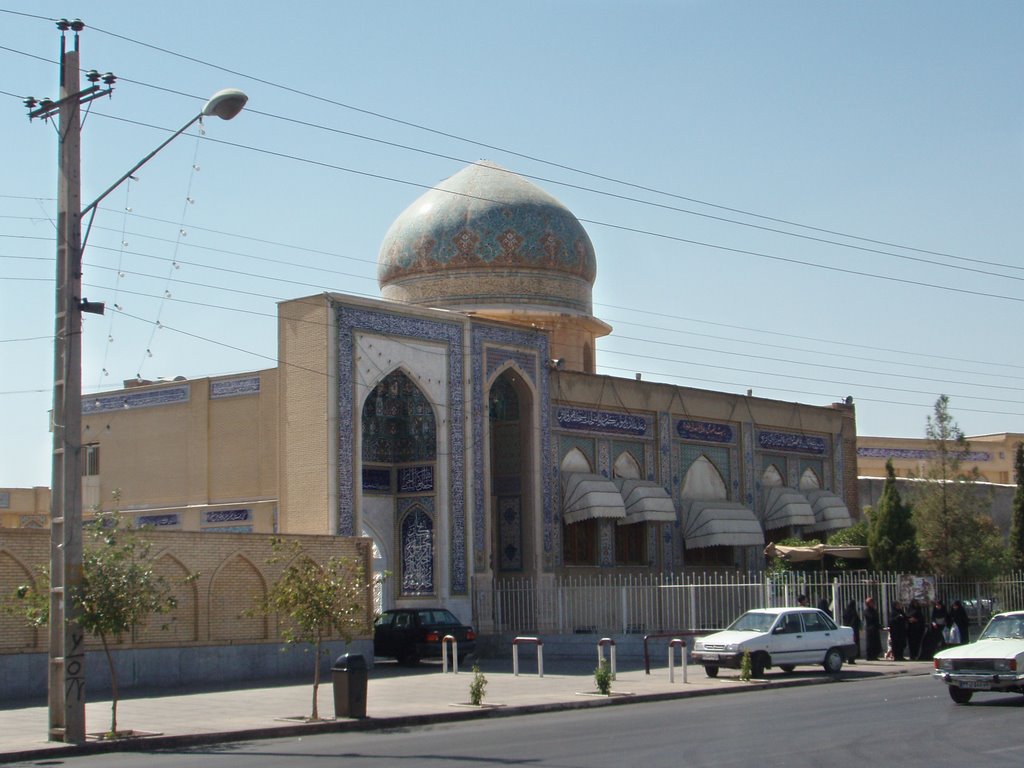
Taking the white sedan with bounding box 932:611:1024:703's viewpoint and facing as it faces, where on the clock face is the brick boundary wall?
The brick boundary wall is roughly at 2 o'clock from the white sedan.

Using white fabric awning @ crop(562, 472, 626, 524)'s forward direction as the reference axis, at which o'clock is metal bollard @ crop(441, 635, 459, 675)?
The metal bollard is roughly at 2 o'clock from the white fabric awning.

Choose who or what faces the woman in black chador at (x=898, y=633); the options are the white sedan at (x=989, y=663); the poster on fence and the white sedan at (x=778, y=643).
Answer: the poster on fence

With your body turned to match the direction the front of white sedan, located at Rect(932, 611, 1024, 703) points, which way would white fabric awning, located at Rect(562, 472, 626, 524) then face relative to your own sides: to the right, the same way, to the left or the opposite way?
to the left

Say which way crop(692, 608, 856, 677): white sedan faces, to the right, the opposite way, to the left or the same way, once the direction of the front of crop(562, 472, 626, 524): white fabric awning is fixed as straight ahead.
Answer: to the right

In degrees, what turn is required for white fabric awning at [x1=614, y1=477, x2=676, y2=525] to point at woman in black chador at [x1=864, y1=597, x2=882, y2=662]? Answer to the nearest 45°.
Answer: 0° — it already faces them
